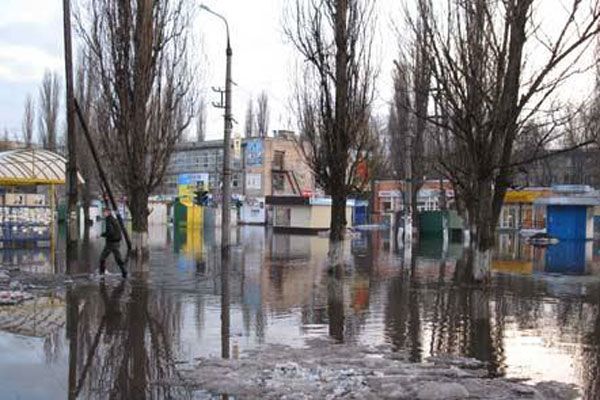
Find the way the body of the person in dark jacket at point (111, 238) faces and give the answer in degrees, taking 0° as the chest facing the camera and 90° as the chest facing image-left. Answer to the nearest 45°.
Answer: approximately 90°

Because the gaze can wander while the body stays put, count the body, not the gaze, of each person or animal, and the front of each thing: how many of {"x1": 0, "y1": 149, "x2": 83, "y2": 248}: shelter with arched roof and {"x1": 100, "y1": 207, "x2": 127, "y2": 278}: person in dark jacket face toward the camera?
1

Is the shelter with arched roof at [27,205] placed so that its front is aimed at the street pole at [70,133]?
no

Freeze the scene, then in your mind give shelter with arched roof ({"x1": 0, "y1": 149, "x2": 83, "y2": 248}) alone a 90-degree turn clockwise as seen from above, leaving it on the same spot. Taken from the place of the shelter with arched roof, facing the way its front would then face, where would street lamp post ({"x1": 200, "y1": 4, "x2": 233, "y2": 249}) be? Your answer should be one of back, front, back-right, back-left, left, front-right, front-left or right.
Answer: back-left

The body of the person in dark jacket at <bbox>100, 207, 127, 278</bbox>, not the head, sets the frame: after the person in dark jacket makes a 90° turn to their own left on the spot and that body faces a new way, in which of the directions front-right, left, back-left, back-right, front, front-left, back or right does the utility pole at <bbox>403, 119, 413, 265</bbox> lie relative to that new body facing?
back-left

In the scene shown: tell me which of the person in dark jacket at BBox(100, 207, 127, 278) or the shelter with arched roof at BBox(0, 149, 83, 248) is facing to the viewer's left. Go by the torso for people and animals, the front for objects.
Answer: the person in dark jacket

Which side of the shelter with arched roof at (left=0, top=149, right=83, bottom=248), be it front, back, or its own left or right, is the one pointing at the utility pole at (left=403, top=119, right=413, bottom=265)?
left

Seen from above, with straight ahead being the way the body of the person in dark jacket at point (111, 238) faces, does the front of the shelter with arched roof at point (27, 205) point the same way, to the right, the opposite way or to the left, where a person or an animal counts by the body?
to the left

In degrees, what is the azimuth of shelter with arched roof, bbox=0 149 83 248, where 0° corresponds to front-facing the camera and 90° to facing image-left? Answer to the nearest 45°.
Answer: approximately 0°

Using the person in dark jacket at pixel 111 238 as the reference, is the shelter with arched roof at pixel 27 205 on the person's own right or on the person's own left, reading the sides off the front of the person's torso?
on the person's own right

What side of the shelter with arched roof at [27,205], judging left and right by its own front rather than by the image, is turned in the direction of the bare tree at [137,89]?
left

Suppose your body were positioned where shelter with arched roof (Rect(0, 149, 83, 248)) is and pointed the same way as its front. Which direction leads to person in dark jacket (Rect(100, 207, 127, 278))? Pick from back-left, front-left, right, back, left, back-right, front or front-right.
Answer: front
